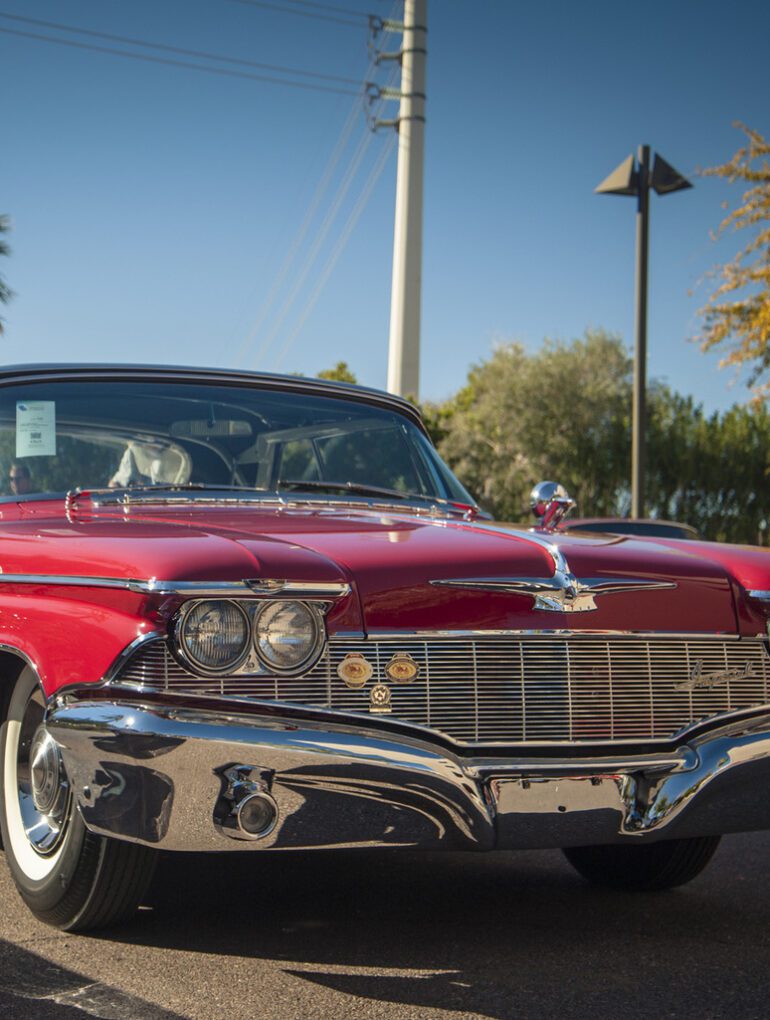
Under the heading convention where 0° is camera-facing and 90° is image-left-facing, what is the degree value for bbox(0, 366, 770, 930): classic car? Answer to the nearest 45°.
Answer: approximately 315°

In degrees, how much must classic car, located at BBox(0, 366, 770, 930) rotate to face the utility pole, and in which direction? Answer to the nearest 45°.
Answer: approximately 135° to its left

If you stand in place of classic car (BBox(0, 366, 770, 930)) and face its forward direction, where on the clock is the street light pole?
The street light pole is roughly at 8 o'clock from the classic car.

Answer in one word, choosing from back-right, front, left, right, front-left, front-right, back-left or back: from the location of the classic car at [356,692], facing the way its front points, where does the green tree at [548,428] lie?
back-left
